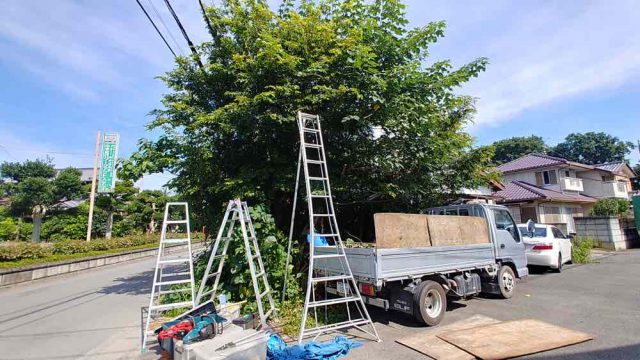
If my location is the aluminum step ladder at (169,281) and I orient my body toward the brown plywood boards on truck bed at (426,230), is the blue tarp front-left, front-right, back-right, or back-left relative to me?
front-right

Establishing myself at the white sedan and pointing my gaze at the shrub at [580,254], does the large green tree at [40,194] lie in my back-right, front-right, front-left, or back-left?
back-left

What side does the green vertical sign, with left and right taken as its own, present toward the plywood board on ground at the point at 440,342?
front

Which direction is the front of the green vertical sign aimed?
toward the camera

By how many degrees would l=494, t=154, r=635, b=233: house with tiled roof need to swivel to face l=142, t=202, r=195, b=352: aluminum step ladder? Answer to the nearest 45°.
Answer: approximately 45° to its right

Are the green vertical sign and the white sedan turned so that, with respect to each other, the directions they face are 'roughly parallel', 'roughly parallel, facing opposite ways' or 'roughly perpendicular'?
roughly perpendicular

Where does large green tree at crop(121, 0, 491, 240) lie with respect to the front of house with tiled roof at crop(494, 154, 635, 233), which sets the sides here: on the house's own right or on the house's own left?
on the house's own right

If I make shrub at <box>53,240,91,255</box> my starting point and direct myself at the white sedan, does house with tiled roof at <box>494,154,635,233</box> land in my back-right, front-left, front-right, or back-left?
front-left

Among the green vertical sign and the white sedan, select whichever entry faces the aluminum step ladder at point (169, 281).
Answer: the green vertical sign

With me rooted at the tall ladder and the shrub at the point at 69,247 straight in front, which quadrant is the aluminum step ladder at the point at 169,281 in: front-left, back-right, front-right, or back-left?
front-left
